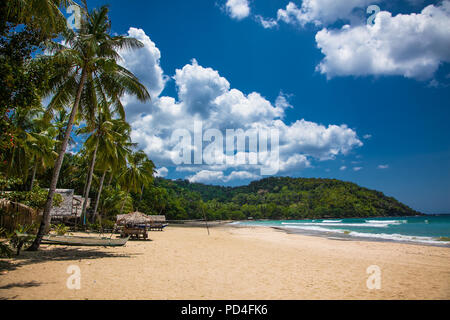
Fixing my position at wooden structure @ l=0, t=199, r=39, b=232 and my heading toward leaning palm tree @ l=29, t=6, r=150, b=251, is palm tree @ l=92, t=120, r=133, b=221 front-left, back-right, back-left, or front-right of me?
back-left

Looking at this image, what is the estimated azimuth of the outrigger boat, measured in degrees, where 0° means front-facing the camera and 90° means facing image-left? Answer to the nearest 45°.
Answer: approximately 270°

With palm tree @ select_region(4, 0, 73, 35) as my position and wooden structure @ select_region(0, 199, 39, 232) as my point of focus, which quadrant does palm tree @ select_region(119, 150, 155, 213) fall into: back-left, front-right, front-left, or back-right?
front-right

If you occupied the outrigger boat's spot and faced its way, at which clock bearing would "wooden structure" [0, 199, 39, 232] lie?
The wooden structure is roughly at 8 o'clock from the outrigger boat.

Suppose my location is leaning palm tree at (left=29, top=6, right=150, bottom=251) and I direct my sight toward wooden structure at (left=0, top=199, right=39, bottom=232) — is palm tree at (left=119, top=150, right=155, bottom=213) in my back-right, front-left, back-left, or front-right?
front-right

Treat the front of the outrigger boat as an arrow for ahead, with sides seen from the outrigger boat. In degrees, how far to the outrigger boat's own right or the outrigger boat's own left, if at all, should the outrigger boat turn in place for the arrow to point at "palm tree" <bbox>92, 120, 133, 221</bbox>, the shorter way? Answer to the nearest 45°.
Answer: approximately 90° to the outrigger boat's own left

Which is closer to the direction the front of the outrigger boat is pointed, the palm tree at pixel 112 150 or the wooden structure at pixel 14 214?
the palm tree

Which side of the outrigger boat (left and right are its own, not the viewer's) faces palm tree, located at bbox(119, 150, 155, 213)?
left
